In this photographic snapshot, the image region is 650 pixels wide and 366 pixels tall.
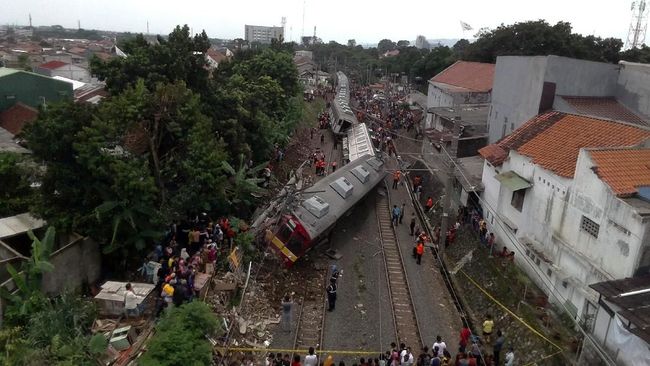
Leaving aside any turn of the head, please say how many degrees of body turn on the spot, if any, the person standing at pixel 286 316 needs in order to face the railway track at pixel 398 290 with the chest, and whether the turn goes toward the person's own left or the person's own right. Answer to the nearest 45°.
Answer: approximately 45° to the person's own right

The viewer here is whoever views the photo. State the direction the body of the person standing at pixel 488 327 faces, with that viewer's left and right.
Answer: facing away from the viewer

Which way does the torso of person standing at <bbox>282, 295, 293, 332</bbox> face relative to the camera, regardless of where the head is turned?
away from the camera

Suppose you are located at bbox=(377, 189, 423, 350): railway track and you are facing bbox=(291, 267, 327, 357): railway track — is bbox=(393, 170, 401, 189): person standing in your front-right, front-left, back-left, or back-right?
back-right

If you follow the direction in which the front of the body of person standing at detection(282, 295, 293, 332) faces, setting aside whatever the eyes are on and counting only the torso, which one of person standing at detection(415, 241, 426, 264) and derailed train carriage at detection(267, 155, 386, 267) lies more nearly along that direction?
the derailed train carriage

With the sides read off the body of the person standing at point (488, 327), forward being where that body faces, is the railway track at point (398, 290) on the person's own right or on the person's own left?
on the person's own left
